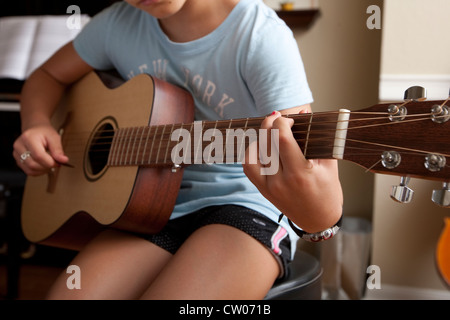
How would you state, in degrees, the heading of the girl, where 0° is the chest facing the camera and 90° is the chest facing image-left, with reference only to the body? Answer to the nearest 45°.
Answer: approximately 45°
